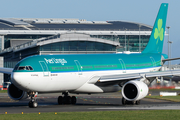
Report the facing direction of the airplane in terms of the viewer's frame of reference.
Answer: facing the viewer and to the left of the viewer
